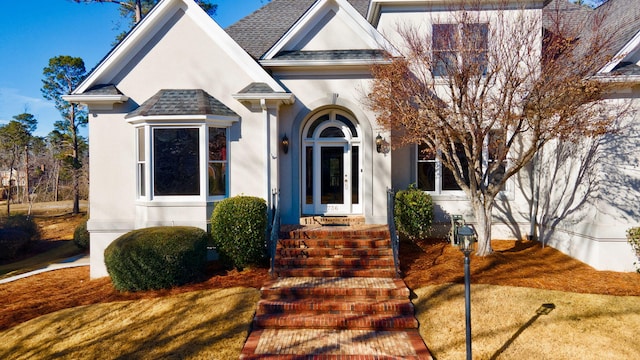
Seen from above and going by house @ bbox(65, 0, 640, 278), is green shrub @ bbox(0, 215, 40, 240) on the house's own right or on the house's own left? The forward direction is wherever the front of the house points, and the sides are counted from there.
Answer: on the house's own right

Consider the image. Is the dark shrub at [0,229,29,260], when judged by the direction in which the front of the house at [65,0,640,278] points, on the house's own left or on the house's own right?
on the house's own right

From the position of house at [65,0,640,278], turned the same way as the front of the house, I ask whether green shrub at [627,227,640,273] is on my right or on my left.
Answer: on my left

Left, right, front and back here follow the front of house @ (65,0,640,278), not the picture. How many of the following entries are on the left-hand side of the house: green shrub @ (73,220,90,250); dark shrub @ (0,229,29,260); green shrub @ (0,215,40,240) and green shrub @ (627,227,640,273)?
1

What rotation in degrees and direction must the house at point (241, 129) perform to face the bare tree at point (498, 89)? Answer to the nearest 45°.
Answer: approximately 90° to its left

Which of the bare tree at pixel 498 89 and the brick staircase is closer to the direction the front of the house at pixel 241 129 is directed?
the brick staircase

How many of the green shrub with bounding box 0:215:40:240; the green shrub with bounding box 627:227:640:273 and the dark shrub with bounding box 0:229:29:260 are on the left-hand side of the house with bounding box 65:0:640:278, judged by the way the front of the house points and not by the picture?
1

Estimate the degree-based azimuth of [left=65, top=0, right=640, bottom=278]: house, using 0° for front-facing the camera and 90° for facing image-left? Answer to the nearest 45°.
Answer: approximately 0°

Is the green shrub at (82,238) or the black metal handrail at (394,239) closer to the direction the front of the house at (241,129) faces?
the black metal handrail

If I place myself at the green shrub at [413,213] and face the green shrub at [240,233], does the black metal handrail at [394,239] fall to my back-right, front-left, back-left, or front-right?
front-left

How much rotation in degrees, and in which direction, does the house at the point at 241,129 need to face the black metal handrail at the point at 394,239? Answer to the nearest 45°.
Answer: approximately 90° to its left

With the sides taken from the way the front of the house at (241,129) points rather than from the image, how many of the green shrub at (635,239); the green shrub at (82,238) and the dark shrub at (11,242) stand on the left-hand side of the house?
1

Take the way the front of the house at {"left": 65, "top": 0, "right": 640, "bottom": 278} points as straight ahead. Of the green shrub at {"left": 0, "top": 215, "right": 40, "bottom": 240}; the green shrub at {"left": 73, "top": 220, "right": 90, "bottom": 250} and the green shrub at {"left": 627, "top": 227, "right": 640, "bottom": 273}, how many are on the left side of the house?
1
